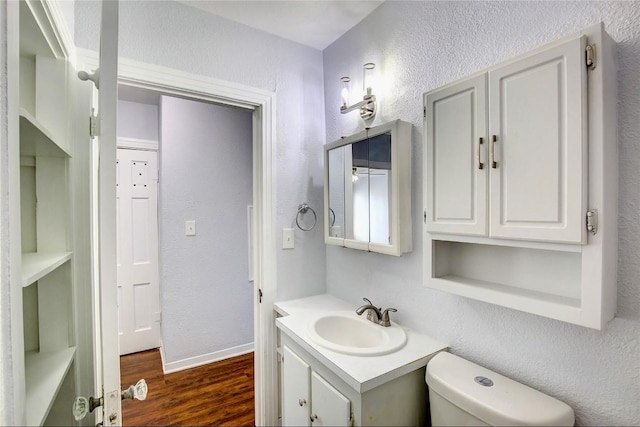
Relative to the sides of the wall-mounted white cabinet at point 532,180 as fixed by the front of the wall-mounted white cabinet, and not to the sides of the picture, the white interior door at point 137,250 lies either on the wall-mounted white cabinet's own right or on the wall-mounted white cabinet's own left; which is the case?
on the wall-mounted white cabinet's own right

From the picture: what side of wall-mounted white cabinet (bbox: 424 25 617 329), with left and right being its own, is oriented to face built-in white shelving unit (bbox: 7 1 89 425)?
front

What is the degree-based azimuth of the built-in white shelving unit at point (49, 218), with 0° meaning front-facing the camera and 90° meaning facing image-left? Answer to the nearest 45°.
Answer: approximately 270°

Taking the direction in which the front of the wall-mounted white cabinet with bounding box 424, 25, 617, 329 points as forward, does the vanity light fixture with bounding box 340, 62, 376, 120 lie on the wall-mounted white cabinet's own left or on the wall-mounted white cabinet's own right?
on the wall-mounted white cabinet's own right

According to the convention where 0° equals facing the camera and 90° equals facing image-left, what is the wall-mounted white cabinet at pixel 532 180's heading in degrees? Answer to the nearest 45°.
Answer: approximately 45°

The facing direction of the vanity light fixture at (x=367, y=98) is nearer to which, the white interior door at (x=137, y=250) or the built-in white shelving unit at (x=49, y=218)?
the built-in white shelving unit

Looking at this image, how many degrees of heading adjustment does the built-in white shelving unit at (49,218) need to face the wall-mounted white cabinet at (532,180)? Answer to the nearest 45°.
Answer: approximately 45° to its right
